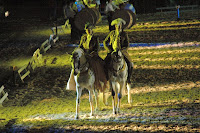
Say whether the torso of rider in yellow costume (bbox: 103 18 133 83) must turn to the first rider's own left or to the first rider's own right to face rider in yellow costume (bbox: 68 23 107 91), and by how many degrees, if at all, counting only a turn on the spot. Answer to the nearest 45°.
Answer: approximately 45° to the first rider's own right

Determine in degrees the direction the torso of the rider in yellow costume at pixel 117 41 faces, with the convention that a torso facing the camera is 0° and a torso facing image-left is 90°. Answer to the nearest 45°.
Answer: approximately 0°
